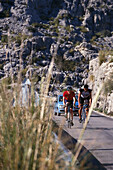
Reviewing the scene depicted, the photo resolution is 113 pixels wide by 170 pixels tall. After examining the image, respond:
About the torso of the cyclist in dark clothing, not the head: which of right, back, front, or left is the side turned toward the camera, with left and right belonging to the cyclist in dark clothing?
front
